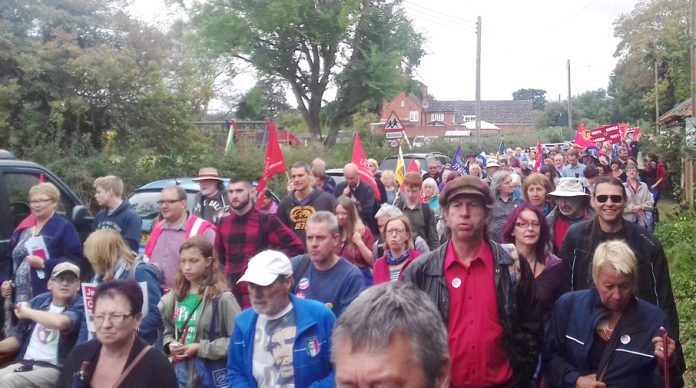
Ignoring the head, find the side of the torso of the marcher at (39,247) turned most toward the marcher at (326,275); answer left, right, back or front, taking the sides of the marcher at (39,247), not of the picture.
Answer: left

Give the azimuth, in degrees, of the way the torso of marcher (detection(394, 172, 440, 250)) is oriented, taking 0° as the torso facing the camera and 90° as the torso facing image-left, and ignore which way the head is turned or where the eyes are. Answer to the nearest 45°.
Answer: approximately 0°

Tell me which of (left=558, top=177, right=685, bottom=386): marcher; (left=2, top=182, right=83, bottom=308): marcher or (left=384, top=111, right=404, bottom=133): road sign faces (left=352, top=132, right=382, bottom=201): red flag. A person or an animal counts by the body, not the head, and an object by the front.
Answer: the road sign

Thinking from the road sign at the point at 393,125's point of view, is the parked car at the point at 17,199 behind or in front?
in front

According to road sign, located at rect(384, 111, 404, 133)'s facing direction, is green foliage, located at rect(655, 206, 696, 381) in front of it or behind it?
in front

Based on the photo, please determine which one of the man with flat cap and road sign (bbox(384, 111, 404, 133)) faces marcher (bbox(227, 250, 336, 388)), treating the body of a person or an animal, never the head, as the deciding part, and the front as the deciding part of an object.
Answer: the road sign

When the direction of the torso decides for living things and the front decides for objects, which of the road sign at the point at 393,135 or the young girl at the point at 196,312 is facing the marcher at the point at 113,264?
the road sign

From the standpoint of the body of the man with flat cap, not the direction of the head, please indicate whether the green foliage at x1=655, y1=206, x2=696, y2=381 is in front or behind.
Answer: behind

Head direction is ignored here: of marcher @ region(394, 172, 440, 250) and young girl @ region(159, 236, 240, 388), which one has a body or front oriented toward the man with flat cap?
the marcher

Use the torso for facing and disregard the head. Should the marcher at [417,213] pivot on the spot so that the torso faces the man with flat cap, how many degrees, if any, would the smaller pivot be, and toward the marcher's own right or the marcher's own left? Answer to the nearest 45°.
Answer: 0° — they already face them

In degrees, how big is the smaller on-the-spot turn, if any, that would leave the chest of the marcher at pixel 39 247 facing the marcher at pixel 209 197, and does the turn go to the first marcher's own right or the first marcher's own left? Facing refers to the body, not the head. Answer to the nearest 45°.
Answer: approximately 180°

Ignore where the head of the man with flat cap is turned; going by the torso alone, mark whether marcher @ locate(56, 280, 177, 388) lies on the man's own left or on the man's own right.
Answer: on the man's own right

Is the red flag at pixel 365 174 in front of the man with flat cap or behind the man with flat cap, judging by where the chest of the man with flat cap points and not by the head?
behind

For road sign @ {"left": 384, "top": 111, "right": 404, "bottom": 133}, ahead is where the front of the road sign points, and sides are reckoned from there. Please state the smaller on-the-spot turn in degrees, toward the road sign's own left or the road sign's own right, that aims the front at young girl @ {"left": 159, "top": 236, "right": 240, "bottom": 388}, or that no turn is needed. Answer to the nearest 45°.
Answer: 0° — it already faces them

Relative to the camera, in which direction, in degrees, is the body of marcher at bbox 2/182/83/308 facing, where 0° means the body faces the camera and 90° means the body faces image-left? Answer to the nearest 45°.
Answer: approximately 45°
